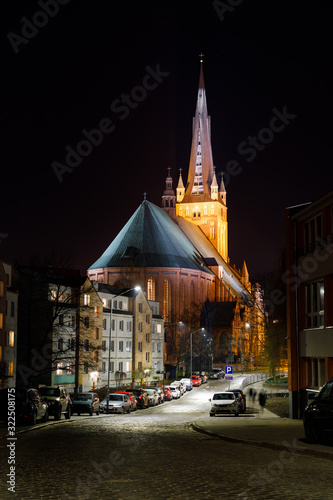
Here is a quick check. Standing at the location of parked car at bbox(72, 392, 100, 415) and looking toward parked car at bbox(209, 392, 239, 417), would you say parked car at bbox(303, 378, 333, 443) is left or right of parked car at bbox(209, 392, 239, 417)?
right

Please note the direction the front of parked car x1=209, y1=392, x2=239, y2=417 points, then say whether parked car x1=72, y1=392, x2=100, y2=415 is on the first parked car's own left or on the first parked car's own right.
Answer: on the first parked car's own right

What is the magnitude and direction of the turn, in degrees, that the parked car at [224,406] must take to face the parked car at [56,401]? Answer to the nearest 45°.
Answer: approximately 90° to its right

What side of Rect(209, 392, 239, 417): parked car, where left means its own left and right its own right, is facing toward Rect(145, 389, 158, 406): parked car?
back

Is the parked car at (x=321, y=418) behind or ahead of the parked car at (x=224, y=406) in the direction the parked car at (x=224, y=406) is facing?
ahead

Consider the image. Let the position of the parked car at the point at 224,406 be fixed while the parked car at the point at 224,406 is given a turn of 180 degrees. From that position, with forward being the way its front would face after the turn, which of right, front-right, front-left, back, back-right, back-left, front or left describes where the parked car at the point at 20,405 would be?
back-left

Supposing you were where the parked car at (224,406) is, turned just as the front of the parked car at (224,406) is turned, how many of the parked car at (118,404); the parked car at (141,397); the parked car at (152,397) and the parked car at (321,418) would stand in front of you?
1

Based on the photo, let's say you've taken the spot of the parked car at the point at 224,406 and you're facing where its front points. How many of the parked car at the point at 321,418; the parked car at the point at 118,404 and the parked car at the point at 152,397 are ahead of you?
1

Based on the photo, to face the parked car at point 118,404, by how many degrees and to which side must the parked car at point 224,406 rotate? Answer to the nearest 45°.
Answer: approximately 135° to its right

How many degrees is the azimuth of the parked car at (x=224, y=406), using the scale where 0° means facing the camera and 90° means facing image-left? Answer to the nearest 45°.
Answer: approximately 0°
